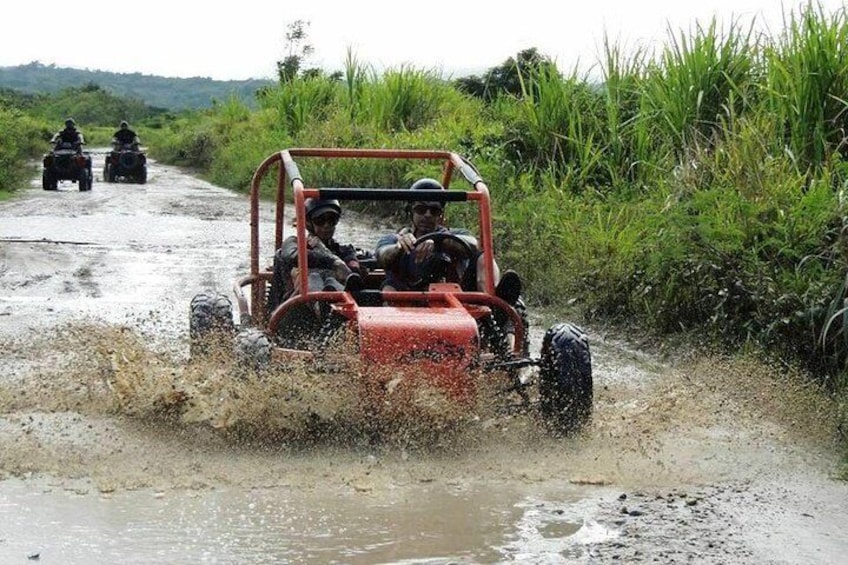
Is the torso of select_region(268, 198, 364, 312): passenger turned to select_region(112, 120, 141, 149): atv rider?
no

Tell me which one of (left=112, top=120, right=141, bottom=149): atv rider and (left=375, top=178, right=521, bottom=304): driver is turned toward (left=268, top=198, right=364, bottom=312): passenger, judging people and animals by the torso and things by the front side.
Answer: the atv rider

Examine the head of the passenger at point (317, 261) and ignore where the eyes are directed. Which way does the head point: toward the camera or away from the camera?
toward the camera

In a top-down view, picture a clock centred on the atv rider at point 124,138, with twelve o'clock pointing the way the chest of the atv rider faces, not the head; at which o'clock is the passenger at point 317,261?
The passenger is roughly at 12 o'clock from the atv rider.

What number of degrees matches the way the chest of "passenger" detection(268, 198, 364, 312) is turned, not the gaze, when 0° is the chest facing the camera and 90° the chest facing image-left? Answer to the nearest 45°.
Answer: approximately 315°

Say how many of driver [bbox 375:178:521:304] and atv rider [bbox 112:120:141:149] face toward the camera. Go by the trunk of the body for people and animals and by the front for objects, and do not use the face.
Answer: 2

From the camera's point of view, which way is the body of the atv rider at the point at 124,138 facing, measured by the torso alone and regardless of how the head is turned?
toward the camera

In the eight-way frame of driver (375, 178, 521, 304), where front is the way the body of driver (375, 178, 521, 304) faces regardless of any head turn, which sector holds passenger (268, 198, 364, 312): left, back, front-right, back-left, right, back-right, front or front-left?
right

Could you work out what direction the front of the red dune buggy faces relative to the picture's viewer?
facing the viewer and to the right of the viewer

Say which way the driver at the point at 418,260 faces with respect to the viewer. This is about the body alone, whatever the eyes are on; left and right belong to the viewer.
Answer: facing the viewer

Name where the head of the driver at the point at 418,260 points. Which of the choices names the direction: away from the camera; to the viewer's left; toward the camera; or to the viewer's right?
toward the camera

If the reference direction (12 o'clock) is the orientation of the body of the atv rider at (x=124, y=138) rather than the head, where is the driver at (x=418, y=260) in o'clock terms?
The driver is roughly at 12 o'clock from the atv rider.

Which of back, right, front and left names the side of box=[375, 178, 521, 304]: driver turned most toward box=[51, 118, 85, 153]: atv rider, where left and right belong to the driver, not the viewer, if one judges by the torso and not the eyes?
back
